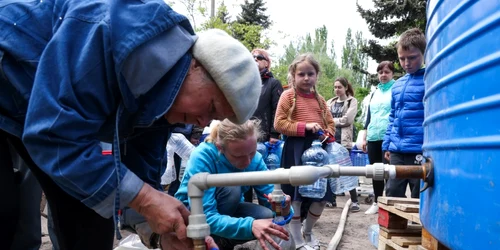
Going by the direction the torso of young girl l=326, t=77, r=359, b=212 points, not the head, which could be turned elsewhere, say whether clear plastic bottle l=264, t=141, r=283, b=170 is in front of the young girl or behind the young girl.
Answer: in front

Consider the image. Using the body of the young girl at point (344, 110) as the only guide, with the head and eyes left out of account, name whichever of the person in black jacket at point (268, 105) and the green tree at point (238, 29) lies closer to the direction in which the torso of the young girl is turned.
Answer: the person in black jacket

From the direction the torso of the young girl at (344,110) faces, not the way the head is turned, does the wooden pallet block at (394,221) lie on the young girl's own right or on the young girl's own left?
on the young girl's own left

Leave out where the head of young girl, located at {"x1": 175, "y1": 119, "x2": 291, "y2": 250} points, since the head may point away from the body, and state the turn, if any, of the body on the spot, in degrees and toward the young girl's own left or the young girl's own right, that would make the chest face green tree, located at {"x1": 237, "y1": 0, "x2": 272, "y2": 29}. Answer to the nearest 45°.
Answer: approximately 135° to the young girl's own left

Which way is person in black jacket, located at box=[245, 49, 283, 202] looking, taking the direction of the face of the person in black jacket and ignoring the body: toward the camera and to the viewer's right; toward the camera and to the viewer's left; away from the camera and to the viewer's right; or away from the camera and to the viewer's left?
toward the camera and to the viewer's left

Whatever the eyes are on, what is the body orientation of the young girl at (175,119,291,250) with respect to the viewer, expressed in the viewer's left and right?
facing the viewer and to the right of the viewer

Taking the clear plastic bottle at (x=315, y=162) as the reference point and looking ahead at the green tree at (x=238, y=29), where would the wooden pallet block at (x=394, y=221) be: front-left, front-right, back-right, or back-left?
back-right

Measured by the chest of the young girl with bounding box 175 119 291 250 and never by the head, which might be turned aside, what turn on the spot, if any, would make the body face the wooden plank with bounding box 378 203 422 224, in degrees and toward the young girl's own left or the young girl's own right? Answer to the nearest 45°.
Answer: approximately 45° to the young girl's own left

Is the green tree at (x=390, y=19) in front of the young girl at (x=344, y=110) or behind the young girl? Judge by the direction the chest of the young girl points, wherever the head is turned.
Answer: behind

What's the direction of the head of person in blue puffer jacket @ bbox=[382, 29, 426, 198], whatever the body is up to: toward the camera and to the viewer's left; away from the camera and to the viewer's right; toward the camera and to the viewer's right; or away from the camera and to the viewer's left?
toward the camera and to the viewer's left

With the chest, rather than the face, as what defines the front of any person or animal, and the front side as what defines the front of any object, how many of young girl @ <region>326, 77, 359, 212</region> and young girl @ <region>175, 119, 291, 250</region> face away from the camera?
0

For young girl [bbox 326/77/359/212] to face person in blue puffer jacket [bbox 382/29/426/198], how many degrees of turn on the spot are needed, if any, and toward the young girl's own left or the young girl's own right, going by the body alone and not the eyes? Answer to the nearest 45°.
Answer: approximately 45° to the young girl's own left
